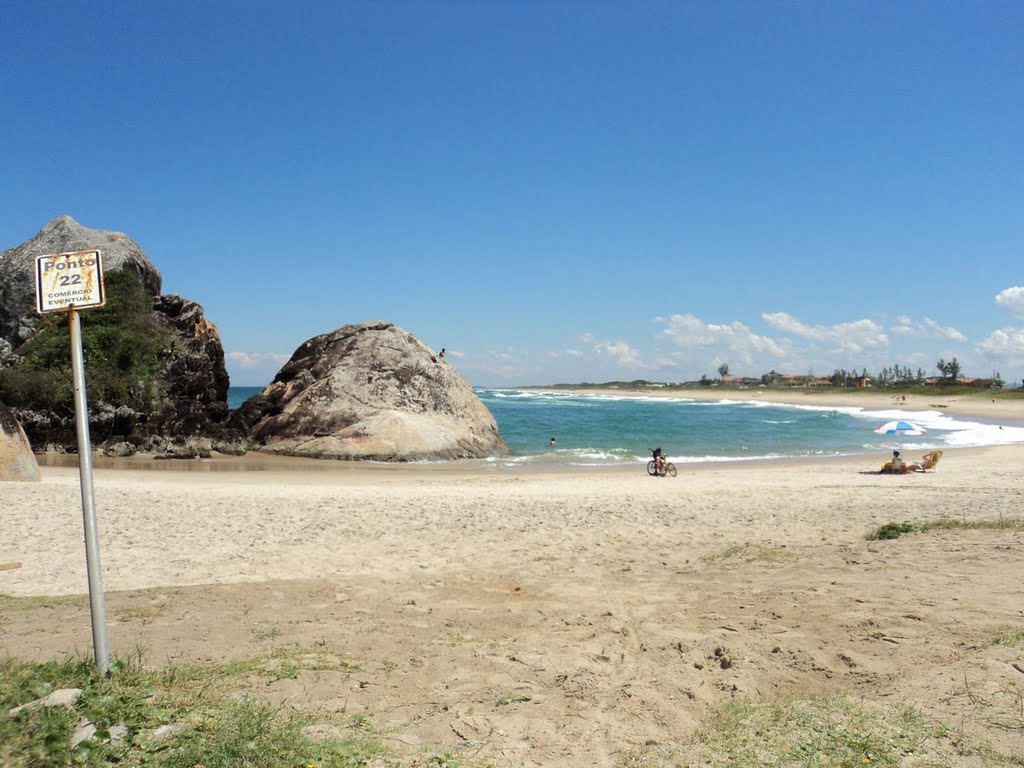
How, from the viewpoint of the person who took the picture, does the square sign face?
facing the viewer

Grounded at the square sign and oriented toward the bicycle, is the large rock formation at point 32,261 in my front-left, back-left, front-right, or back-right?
front-left

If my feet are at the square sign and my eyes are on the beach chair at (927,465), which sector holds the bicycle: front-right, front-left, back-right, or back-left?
front-left

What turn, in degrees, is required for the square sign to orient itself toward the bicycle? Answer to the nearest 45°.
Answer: approximately 135° to its left

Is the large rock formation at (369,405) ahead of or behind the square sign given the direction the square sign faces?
behind

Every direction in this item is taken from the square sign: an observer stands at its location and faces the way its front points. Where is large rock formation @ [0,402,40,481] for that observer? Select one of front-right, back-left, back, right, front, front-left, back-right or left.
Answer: back

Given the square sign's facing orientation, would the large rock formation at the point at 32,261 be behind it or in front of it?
behind

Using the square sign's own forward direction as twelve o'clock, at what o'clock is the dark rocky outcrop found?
The dark rocky outcrop is roughly at 6 o'clock from the square sign.

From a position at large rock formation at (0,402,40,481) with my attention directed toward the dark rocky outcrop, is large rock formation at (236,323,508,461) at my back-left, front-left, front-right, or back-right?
front-right
